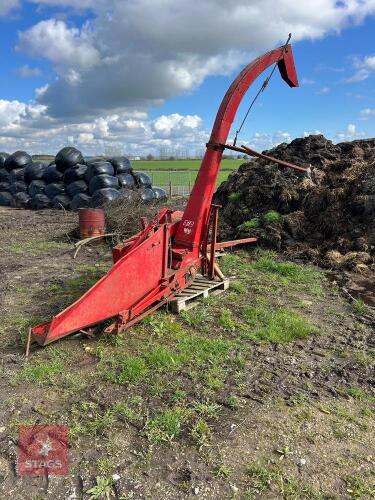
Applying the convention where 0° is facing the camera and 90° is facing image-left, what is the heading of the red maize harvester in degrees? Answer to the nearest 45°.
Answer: approximately 45°

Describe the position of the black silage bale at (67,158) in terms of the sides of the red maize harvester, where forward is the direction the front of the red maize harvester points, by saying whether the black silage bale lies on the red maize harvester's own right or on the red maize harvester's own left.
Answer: on the red maize harvester's own right

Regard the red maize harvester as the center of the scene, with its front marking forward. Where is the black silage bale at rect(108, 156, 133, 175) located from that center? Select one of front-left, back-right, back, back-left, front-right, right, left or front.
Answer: back-right

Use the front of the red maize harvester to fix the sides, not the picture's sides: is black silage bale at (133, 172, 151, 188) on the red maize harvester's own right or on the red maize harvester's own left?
on the red maize harvester's own right

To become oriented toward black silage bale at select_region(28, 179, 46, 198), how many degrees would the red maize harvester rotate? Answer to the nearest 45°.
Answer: approximately 90° to its right

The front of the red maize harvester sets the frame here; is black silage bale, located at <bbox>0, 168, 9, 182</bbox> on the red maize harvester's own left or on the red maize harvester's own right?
on the red maize harvester's own right

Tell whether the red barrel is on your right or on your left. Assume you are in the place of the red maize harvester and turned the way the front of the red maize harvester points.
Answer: on your right

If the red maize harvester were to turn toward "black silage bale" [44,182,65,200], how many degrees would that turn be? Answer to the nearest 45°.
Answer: approximately 135° to its right

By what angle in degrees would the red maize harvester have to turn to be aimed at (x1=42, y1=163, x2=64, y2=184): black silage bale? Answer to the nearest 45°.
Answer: approximately 135° to its right

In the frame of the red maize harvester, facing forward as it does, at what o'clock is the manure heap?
The manure heap is roughly at 6 o'clock from the red maize harvester.

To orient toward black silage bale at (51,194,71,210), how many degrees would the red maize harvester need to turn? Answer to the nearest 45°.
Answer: approximately 135° to its right
